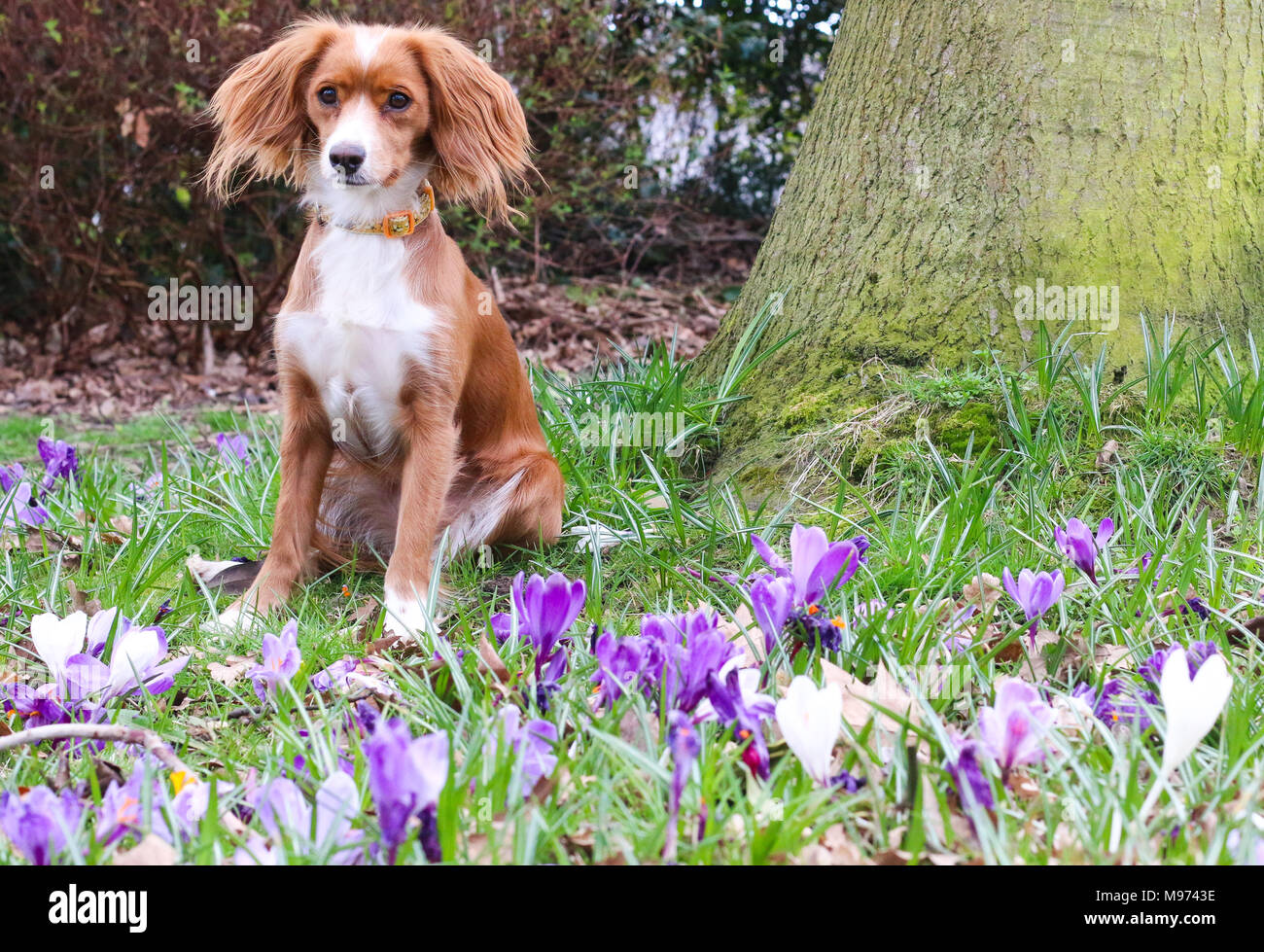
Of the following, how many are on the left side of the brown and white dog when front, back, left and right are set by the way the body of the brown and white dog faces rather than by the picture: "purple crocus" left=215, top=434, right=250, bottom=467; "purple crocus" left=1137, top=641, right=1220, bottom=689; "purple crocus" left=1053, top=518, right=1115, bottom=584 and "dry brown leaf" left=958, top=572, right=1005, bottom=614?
3

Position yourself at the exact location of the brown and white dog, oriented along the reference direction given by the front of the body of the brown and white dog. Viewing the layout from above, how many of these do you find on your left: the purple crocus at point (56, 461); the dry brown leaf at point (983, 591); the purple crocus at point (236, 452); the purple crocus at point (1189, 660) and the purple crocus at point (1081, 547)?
3

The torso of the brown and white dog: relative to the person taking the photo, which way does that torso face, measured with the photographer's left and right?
facing the viewer and to the left of the viewer

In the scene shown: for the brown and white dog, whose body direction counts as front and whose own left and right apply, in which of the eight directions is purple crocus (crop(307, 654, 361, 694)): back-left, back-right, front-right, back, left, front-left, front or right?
front-left

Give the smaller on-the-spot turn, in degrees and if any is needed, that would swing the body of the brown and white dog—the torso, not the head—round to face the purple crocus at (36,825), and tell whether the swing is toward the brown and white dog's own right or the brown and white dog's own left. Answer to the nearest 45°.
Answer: approximately 45° to the brown and white dog's own left

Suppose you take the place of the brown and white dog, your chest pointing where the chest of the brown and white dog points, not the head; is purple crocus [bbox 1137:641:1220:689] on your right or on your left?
on your left

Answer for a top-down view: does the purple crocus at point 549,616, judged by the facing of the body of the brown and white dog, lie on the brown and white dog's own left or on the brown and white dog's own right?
on the brown and white dog's own left

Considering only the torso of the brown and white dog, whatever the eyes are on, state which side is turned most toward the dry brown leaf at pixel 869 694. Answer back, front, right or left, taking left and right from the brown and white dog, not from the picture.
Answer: left

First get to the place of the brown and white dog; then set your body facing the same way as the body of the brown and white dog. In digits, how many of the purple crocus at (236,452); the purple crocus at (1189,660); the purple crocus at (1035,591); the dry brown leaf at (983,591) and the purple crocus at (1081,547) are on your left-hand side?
4

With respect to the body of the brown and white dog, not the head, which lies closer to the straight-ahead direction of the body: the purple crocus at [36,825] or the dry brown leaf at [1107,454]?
the purple crocus

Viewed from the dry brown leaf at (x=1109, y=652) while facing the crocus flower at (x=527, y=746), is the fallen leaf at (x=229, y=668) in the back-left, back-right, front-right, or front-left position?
front-right

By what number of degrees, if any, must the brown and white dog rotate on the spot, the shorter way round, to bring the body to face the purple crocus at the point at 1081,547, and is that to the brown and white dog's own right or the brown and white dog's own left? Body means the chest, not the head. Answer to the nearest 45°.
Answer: approximately 90° to the brown and white dog's own left

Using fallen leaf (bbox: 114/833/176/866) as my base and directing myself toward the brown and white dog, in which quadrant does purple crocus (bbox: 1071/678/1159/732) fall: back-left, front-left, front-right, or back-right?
front-right

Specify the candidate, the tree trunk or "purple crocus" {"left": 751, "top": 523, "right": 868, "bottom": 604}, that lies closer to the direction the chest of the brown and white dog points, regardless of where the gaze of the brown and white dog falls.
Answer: the purple crocus

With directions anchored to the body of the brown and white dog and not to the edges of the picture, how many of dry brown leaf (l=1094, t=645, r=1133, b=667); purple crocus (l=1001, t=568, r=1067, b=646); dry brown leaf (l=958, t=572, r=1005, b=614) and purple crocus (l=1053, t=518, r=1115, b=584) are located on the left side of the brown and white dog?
4
